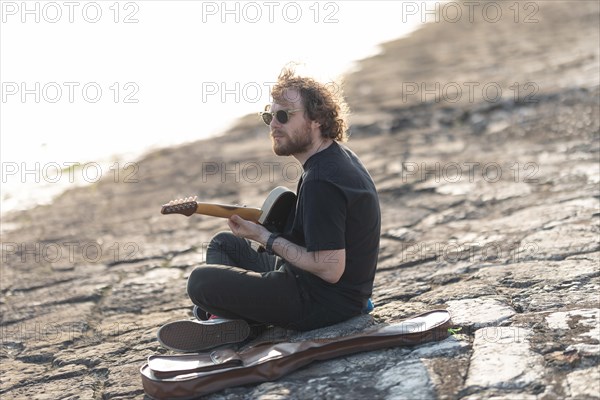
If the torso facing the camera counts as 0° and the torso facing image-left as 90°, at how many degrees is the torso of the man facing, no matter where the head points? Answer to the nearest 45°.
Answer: approximately 90°
